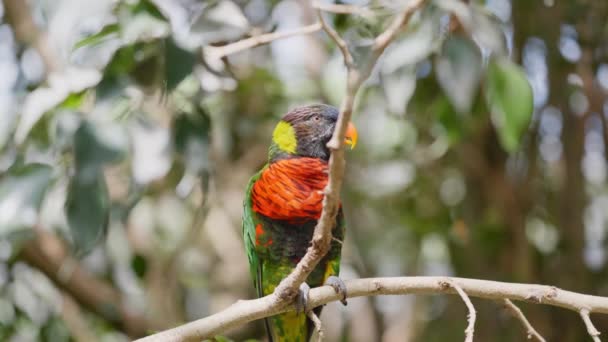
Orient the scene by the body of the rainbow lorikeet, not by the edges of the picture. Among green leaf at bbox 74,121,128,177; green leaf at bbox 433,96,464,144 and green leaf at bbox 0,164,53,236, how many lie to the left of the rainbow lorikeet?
1

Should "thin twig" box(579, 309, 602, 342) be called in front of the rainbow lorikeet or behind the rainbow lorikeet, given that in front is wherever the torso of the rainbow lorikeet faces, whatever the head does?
in front

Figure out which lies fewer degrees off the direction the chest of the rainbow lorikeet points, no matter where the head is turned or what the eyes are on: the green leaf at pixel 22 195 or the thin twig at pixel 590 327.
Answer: the thin twig

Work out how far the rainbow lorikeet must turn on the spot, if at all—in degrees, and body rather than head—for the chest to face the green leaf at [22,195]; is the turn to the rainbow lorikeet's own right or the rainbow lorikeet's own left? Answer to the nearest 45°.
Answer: approximately 90° to the rainbow lorikeet's own right

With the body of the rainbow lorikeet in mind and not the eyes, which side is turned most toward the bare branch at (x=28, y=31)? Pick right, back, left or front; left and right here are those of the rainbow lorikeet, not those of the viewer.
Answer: back

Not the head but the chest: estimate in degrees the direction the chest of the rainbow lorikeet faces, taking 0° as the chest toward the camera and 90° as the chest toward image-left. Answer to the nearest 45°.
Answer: approximately 315°
